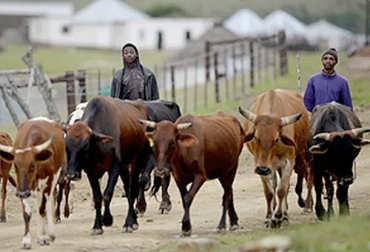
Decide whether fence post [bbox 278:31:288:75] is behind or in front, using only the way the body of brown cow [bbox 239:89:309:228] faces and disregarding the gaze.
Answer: behind

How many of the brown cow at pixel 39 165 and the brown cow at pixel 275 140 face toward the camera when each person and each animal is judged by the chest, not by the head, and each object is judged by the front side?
2

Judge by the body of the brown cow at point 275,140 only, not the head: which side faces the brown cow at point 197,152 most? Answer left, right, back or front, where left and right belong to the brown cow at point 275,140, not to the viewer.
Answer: right

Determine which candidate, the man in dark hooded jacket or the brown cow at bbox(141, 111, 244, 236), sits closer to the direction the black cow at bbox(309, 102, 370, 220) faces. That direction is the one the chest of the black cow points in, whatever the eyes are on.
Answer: the brown cow

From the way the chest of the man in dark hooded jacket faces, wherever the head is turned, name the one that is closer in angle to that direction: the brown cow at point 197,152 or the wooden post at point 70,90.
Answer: the brown cow
